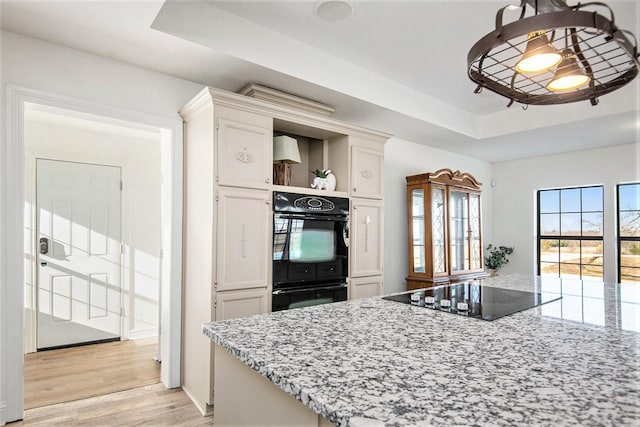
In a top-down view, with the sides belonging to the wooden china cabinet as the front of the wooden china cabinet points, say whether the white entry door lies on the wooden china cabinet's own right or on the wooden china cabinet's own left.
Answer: on the wooden china cabinet's own right

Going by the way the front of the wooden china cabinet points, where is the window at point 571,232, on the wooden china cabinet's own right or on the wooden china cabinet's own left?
on the wooden china cabinet's own left

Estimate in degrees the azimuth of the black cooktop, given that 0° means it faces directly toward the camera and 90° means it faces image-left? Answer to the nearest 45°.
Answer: approximately 45°

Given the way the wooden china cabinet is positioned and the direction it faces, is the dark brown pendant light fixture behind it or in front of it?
in front

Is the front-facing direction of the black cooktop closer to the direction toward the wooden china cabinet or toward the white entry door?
the white entry door

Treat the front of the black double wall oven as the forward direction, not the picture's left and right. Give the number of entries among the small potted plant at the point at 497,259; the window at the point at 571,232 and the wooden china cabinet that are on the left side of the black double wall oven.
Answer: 3

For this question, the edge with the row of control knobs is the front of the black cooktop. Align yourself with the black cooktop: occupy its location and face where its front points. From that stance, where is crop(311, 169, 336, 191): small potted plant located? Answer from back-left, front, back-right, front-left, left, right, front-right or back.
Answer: right

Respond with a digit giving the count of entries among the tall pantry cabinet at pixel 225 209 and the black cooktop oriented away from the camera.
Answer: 0

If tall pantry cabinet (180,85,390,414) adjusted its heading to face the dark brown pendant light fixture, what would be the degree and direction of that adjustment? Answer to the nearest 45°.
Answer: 0° — it already faces it
